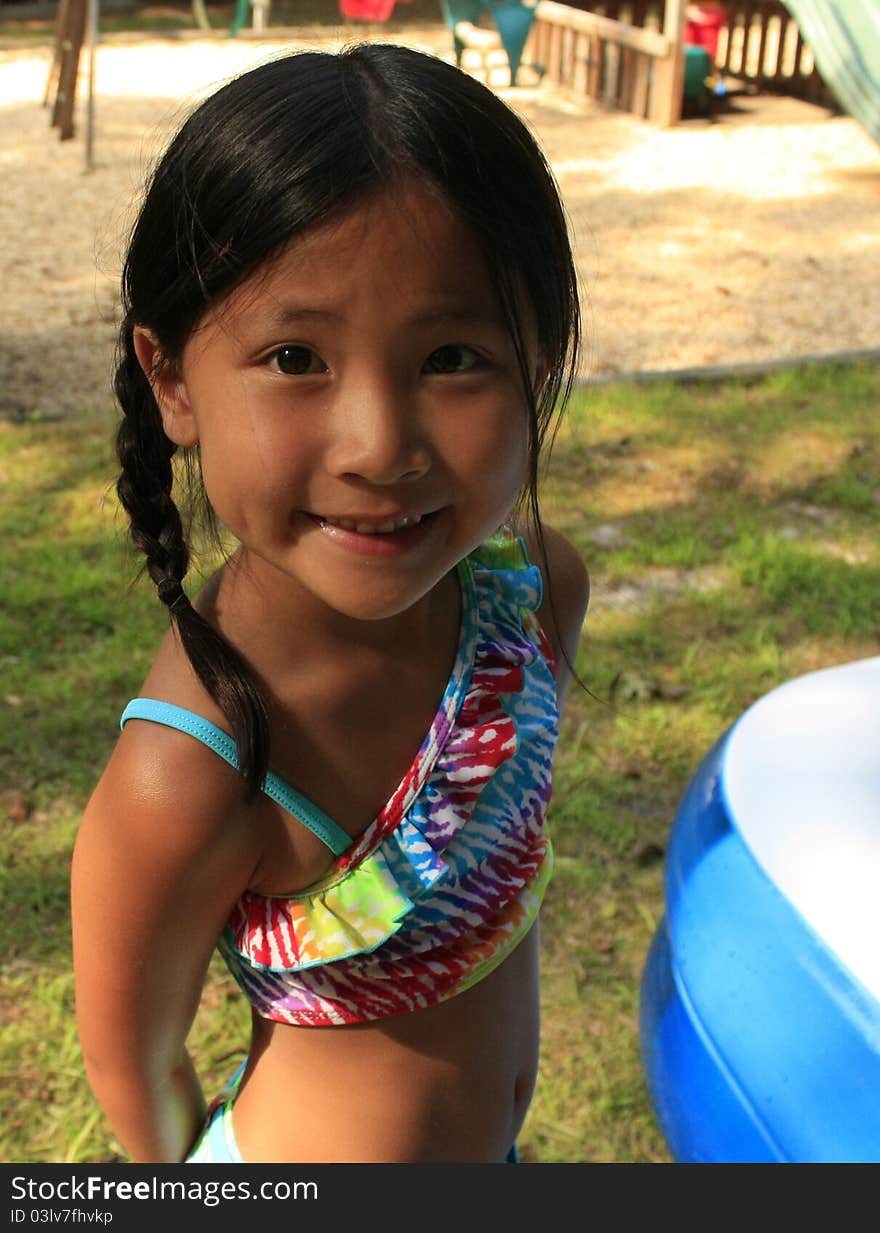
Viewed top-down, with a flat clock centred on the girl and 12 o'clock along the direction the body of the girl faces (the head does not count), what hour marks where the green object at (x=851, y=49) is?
The green object is roughly at 8 o'clock from the girl.

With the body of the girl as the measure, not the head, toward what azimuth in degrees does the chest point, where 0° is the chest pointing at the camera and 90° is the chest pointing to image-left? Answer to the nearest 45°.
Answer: approximately 315°

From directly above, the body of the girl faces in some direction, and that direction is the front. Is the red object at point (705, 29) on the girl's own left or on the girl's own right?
on the girl's own left

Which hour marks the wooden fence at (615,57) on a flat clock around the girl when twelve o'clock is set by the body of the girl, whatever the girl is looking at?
The wooden fence is roughly at 8 o'clock from the girl.

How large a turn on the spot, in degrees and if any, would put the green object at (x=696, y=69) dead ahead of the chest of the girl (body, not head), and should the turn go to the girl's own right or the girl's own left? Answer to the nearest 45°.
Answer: approximately 135° to the girl's own left

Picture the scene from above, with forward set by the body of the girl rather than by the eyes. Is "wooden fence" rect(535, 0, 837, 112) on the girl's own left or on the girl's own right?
on the girl's own left

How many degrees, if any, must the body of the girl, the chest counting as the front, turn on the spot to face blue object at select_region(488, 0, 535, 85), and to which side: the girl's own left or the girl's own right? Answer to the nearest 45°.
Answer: approximately 135° to the girl's own left
